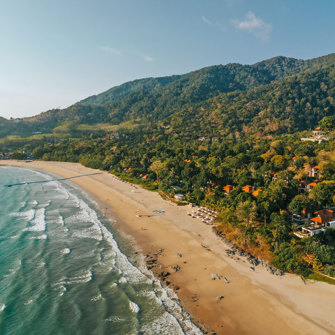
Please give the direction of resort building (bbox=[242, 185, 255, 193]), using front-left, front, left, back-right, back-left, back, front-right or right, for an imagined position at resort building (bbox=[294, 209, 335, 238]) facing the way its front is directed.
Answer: right

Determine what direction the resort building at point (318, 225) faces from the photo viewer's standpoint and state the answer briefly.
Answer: facing the viewer and to the left of the viewer
